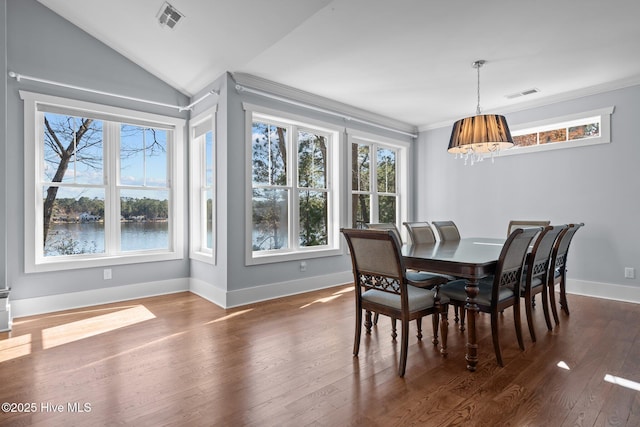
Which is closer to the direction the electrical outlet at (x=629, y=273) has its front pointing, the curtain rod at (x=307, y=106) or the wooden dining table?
the wooden dining table

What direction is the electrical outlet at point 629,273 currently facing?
toward the camera

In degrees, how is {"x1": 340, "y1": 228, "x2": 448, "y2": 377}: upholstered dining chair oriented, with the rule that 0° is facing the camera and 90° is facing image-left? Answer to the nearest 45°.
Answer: approximately 225°

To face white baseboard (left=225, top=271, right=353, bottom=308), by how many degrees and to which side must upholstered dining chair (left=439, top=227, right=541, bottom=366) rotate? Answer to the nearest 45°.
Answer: approximately 45° to its left

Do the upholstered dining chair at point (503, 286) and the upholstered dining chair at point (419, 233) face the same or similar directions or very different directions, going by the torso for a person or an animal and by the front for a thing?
very different directions

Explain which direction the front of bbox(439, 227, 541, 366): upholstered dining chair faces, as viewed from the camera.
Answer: facing away from the viewer and to the left of the viewer

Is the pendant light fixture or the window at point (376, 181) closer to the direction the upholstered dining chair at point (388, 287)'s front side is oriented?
the pendant light fixture

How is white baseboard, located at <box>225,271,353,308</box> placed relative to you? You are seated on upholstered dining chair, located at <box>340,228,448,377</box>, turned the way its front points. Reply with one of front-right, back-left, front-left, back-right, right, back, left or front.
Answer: left

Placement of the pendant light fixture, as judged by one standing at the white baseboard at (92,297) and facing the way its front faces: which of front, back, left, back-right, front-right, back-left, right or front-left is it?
front

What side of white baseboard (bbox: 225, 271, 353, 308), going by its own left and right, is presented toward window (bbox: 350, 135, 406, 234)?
left

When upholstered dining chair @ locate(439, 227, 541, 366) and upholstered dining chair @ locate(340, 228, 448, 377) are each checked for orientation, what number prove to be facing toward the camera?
0

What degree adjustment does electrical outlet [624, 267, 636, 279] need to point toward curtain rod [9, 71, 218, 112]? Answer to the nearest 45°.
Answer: approximately 45° to its right

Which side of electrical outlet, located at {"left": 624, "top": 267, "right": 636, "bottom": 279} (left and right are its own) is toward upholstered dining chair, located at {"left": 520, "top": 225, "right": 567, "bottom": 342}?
front

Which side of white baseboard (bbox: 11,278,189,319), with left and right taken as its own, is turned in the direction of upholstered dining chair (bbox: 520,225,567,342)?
front

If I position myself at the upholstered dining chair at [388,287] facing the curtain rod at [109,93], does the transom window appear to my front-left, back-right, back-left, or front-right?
back-right

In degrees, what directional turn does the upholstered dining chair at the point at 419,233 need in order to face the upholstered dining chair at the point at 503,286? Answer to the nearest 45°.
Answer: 0° — it already faces it
